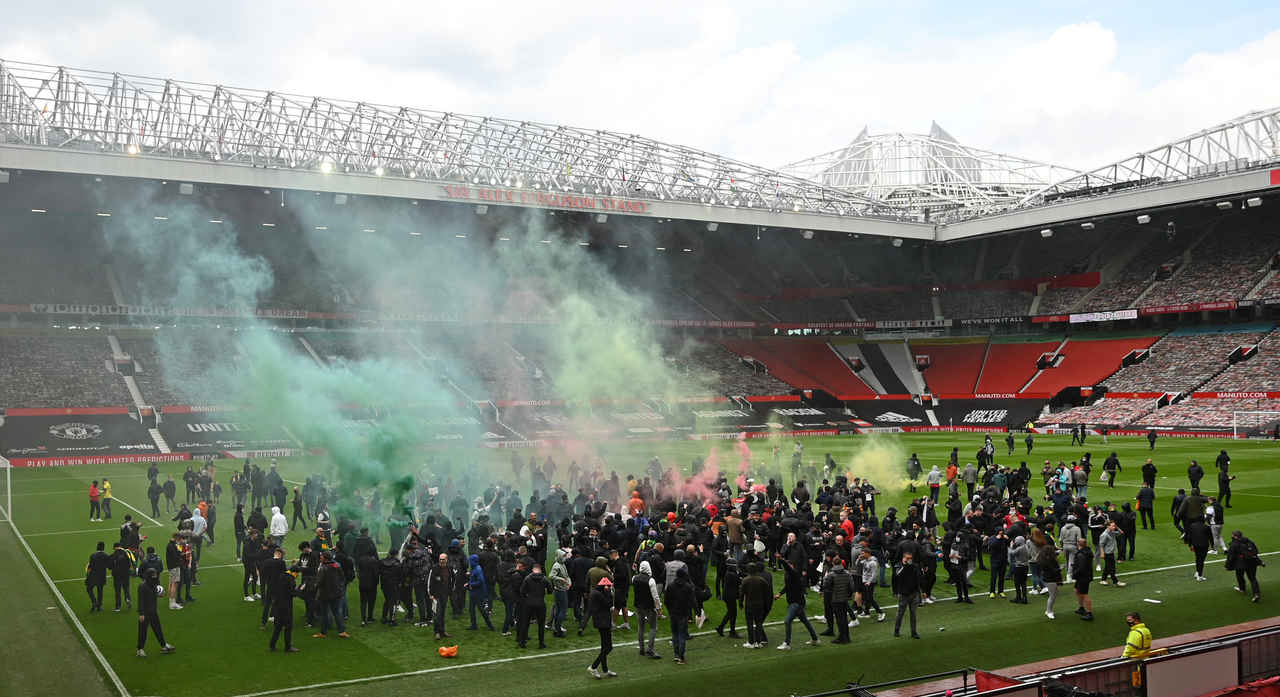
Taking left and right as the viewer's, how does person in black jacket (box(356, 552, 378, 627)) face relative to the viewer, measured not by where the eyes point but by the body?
facing away from the viewer

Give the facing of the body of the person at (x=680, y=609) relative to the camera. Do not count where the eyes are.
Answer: away from the camera

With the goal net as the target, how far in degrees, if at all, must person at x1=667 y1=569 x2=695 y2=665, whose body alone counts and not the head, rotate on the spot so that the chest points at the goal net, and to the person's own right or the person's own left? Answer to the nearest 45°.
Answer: approximately 45° to the person's own right

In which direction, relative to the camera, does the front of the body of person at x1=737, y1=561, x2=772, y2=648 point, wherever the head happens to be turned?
away from the camera

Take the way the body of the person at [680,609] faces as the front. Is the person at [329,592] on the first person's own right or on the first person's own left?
on the first person's own left

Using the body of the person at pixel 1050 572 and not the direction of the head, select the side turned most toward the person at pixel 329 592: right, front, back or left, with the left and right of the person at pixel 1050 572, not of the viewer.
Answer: left

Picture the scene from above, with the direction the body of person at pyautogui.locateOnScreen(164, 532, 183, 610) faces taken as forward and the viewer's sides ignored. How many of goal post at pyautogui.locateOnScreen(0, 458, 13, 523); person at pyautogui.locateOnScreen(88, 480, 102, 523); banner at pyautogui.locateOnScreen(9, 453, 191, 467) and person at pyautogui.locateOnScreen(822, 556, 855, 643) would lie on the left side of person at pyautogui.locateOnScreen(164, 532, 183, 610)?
3

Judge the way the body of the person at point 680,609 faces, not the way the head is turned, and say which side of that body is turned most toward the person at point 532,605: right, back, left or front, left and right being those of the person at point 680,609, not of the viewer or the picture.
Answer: left

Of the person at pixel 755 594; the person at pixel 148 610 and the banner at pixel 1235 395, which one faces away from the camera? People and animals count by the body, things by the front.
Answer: the person at pixel 755 594

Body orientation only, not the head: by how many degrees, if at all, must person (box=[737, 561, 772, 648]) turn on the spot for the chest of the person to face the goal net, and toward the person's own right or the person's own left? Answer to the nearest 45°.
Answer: approximately 45° to the person's own right

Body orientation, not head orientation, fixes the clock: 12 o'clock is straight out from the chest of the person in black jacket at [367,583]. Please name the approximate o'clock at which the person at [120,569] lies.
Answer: The person is roughly at 10 o'clock from the person in black jacket.

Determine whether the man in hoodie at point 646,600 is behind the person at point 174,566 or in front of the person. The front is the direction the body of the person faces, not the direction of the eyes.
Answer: in front

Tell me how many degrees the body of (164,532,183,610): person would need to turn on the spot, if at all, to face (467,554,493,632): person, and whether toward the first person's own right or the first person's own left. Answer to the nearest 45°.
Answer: approximately 45° to the first person's own right

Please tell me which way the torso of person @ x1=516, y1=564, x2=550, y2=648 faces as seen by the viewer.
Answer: away from the camera

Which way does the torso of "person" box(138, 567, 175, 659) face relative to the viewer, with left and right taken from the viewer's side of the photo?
facing the viewer and to the right of the viewer

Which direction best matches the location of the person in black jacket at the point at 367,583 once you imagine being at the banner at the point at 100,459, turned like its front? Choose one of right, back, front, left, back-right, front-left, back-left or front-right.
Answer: front
